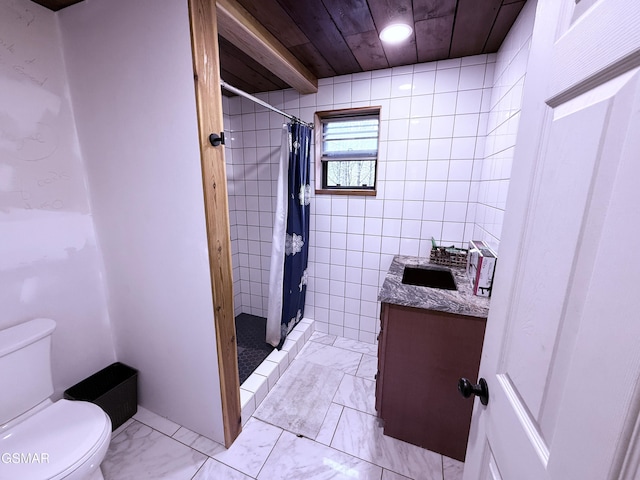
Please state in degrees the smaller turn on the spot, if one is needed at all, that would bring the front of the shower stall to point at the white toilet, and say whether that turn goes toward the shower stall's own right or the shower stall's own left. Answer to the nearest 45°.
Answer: approximately 90° to the shower stall's own right

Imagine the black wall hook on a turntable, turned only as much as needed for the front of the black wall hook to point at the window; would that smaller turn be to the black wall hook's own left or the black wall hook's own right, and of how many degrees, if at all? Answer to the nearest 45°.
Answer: approximately 90° to the black wall hook's own left

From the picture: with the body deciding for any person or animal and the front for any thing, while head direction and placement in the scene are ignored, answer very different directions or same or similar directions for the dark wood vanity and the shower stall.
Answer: very different directions

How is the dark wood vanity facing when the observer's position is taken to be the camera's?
facing to the left of the viewer

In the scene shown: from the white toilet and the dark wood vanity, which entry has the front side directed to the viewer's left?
the dark wood vanity

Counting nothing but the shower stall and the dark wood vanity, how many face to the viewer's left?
1

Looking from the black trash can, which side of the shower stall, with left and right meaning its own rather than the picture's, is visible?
right

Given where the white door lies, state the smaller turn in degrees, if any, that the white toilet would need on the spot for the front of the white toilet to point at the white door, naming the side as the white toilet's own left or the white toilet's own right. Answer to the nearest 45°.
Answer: approximately 45° to the white toilet's own right

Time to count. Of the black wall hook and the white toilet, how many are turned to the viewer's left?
0

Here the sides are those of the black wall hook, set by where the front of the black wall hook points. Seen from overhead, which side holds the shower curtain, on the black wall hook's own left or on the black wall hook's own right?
on the black wall hook's own left

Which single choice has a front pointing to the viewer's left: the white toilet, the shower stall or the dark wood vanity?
the dark wood vanity

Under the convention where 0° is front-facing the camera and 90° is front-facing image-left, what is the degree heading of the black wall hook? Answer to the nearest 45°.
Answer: approximately 315°
